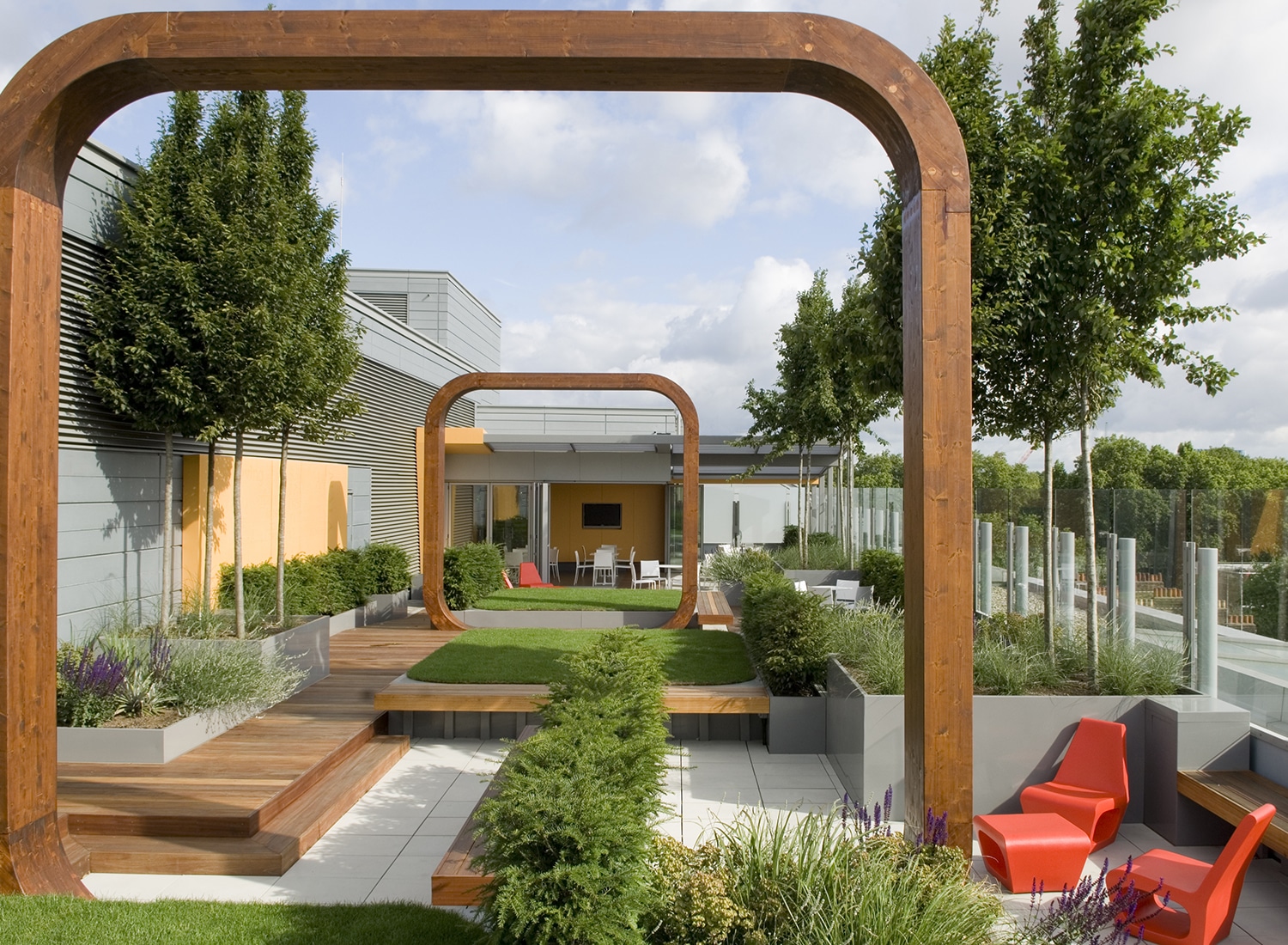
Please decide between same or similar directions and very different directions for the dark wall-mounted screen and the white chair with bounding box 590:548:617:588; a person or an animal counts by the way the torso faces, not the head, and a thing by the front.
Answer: very different directions

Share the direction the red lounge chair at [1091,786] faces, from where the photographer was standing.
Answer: facing the viewer and to the left of the viewer

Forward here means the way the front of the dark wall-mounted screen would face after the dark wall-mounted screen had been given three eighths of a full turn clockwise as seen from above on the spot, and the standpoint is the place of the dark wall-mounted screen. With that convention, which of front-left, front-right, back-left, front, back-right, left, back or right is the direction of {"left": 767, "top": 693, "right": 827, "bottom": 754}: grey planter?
back-left

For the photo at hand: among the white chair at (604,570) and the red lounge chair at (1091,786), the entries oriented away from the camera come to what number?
1

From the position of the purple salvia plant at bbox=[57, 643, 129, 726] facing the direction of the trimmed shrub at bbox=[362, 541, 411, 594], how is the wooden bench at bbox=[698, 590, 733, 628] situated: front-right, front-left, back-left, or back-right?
front-right

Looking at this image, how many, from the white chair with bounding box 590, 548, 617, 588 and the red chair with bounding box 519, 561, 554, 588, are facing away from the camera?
1

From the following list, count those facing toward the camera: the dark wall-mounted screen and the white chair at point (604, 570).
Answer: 1

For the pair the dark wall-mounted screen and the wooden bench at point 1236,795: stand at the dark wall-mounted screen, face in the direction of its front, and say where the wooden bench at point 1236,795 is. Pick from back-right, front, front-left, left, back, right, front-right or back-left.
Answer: front

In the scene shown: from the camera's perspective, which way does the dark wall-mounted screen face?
toward the camera

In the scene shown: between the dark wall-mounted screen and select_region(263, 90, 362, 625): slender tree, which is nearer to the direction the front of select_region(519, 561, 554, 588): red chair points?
the slender tree

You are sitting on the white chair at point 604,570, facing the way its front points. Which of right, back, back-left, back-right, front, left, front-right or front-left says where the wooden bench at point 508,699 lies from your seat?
back

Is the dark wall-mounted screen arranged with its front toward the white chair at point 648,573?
yes

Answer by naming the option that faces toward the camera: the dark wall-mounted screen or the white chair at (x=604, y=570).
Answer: the dark wall-mounted screen

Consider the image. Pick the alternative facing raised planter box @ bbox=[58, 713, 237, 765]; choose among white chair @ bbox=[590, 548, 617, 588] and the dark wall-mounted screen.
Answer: the dark wall-mounted screen

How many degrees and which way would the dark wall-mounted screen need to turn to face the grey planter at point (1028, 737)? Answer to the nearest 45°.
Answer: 0° — it already faces it

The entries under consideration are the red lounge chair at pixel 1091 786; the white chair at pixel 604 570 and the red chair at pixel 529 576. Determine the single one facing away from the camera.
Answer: the white chair

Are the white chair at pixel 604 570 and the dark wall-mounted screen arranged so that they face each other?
yes
